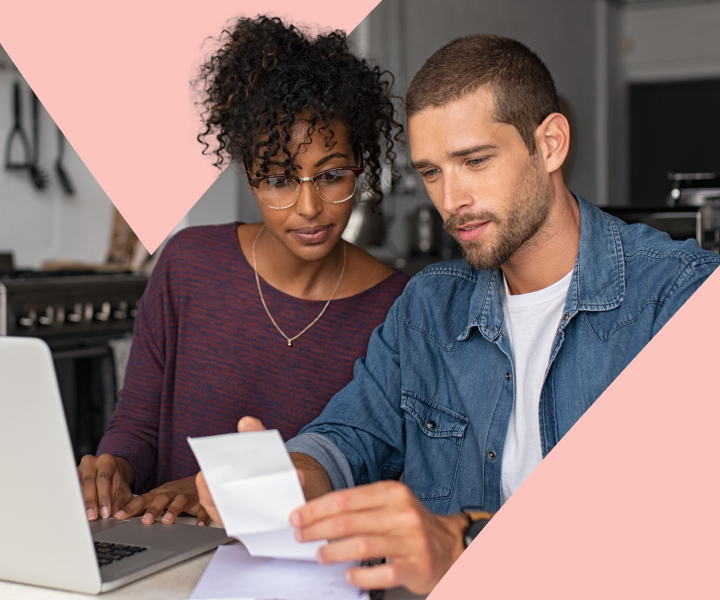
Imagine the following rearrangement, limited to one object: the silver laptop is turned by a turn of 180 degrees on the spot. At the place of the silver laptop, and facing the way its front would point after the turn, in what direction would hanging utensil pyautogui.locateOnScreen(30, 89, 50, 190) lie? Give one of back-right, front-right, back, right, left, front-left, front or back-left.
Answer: back-right

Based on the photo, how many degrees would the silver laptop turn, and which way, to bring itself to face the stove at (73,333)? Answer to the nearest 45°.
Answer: approximately 45° to its left

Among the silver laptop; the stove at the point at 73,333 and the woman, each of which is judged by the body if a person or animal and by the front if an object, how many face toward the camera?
2

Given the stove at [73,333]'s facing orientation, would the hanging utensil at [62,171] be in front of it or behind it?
behind

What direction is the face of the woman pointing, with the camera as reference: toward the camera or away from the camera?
toward the camera

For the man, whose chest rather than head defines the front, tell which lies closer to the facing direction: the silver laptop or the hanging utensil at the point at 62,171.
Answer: the silver laptop

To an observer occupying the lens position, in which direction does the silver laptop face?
facing away from the viewer and to the right of the viewer

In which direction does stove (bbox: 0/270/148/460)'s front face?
toward the camera

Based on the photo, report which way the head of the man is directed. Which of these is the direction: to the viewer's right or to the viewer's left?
to the viewer's left

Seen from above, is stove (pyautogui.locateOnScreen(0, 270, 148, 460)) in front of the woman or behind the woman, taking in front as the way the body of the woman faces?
behind

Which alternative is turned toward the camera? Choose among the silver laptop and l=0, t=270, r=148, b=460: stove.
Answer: the stove

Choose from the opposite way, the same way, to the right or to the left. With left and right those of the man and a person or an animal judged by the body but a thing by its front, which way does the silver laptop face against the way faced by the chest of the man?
the opposite way

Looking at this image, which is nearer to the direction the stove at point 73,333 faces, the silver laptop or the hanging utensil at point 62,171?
the silver laptop

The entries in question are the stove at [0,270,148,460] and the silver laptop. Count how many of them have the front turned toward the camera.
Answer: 1

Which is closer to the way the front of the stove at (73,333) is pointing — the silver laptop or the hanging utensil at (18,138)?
the silver laptop
